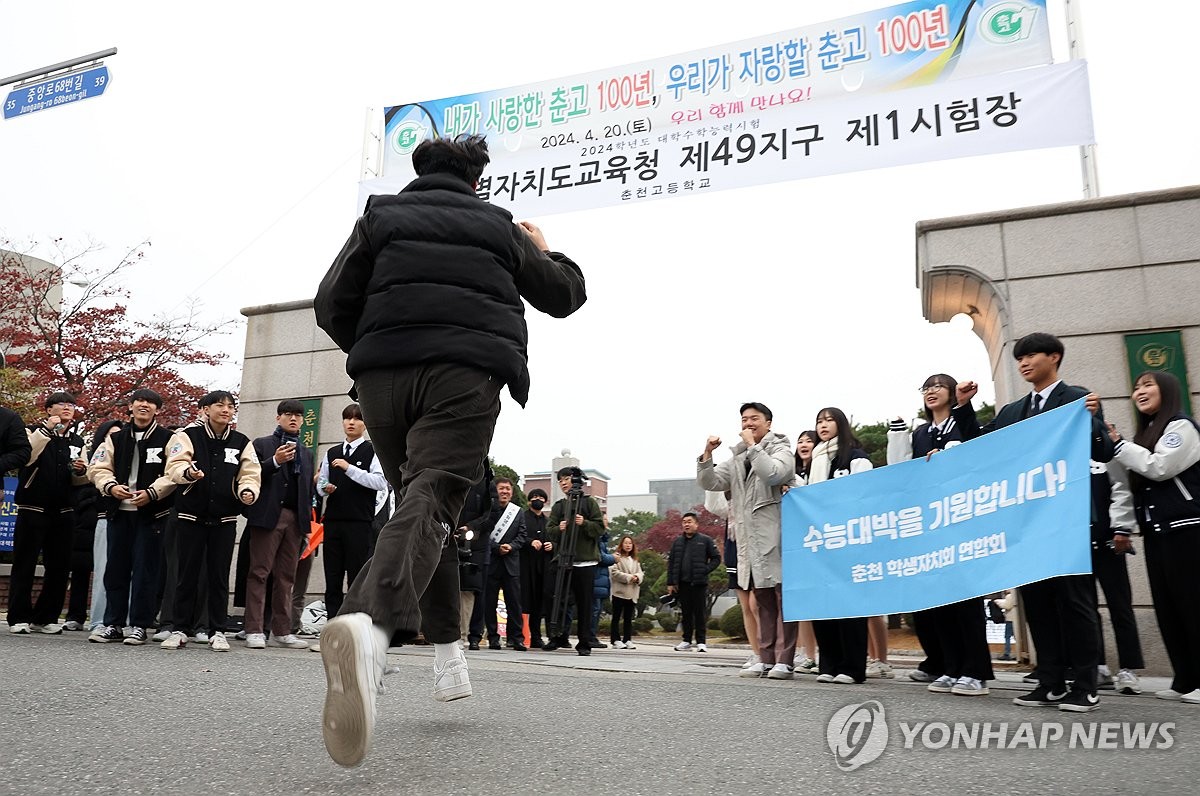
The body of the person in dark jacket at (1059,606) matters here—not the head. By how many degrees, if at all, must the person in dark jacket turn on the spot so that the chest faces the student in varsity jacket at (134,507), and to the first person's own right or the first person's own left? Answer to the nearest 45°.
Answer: approximately 45° to the first person's own right

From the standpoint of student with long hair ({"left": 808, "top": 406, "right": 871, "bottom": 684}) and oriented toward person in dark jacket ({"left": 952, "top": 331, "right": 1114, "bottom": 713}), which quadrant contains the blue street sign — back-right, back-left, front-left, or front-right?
back-right

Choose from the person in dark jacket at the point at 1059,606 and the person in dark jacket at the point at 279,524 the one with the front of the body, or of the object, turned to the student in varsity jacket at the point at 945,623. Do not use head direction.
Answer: the person in dark jacket at the point at 279,524
